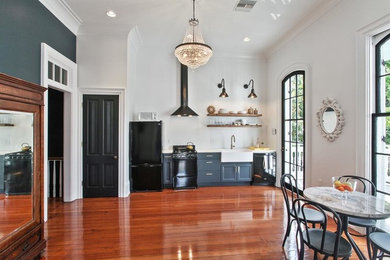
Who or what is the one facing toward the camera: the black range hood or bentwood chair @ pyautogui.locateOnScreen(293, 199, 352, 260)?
the black range hood

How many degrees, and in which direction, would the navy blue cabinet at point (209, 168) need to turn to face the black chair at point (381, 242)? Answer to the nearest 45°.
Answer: approximately 45° to its left

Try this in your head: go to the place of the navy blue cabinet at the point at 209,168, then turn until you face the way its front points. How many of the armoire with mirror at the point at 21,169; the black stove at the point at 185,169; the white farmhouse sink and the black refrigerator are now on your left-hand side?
1

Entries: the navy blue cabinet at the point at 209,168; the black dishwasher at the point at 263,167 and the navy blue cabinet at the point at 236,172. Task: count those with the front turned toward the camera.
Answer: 3

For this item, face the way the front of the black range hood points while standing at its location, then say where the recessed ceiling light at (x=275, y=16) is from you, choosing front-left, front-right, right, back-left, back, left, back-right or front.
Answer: front-left

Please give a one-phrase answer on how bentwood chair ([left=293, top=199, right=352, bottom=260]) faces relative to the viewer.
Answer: facing away from the viewer and to the right of the viewer

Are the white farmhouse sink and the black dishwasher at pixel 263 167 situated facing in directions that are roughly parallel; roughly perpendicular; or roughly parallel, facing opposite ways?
roughly parallel

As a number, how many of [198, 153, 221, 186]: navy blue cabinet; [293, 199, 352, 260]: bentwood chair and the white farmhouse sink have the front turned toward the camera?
2

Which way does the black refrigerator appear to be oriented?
toward the camera

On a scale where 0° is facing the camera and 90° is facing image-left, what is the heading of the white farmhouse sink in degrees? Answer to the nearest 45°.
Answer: approximately 0°

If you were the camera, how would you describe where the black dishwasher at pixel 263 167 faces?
facing the viewer

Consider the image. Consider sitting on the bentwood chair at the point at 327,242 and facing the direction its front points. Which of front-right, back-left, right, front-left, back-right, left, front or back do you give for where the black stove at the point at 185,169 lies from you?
left

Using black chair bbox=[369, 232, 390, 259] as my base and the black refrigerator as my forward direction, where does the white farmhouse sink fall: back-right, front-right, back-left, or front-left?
front-right

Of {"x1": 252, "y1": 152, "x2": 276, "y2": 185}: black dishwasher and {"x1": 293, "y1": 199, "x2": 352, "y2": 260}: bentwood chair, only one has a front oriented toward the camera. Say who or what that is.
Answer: the black dishwasher

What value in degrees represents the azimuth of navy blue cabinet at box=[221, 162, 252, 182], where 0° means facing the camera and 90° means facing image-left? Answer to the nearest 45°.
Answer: approximately 0°

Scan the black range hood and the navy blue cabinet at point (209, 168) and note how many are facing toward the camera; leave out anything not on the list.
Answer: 2

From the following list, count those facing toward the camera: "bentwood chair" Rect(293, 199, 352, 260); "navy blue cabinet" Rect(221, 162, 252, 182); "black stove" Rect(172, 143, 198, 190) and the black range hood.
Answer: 3

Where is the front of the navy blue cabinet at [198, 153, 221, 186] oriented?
toward the camera
